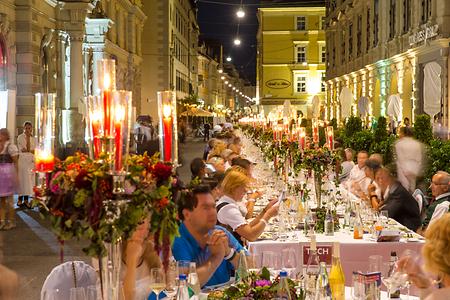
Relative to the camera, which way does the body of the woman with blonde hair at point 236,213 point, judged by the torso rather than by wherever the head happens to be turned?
to the viewer's right

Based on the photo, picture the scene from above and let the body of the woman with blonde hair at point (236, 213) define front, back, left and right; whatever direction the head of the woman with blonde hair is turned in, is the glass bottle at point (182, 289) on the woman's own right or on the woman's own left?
on the woman's own right

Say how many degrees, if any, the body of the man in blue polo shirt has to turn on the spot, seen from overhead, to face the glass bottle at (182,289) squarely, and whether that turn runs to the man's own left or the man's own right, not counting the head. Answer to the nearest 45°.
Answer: approximately 45° to the man's own right

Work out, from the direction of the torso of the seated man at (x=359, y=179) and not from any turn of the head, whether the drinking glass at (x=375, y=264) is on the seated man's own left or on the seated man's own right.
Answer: on the seated man's own left

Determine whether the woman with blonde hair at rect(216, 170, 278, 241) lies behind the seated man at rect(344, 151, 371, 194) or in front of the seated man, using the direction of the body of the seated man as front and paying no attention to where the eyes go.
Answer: in front

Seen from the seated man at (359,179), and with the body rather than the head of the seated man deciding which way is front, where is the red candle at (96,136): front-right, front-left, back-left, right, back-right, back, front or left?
front-left

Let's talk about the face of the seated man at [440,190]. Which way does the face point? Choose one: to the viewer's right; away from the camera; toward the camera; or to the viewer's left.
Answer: to the viewer's left

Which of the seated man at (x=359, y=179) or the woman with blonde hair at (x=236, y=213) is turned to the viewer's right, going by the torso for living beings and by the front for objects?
the woman with blonde hair

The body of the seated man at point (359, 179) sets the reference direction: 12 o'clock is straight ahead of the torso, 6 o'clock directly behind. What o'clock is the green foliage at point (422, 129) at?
The green foliage is roughly at 5 o'clock from the seated man.

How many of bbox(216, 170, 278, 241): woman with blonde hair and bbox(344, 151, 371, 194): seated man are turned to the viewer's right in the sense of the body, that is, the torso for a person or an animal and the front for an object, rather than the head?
1

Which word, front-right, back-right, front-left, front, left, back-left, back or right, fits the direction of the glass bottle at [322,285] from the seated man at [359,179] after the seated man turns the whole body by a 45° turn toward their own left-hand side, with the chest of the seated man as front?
front

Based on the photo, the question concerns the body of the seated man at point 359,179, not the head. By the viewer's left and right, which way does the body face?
facing the viewer and to the left of the viewer

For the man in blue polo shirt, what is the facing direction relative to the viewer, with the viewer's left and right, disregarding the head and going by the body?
facing the viewer and to the right of the viewer

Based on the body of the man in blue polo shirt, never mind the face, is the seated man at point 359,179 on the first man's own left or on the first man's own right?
on the first man's own left

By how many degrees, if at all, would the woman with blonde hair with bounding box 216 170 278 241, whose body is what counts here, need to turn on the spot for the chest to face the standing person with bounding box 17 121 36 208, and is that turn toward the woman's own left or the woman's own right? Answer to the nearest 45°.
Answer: approximately 135° to the woman's own left

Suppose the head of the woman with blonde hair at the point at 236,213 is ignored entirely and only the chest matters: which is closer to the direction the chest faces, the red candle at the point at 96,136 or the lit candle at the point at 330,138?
the lit candle
